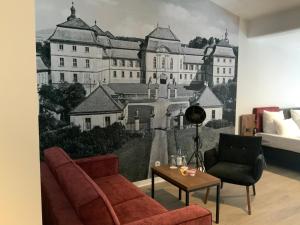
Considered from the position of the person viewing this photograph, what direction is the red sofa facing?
facing away from the viewer and to the right of the viewer

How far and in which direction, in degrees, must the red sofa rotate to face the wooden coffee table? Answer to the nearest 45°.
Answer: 0° — it already faces it

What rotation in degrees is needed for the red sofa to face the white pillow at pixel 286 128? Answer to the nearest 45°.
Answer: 0° — it already faces it

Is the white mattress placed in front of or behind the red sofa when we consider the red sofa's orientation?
in front

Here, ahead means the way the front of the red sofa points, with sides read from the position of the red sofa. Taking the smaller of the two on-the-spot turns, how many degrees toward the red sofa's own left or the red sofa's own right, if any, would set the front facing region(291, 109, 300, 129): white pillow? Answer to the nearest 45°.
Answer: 0° — it already faces it
